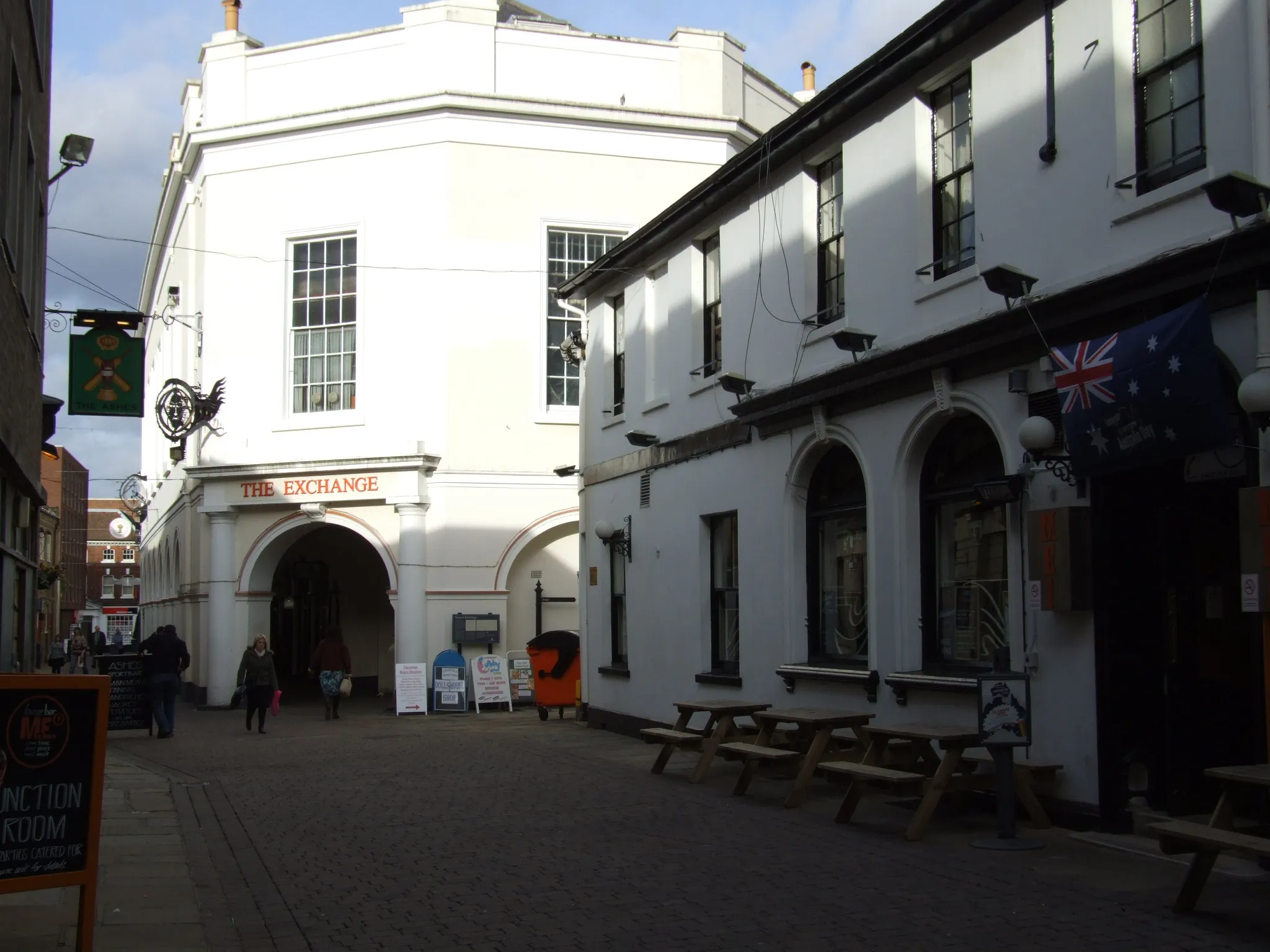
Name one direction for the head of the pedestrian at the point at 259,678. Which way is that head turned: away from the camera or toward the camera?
toward the camera

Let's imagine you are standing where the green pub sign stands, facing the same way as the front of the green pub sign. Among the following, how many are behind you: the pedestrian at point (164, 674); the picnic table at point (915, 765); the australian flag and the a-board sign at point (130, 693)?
2

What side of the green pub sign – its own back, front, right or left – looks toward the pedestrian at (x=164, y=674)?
back

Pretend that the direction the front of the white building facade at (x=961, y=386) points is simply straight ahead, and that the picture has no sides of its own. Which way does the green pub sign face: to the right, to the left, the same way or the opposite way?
to the left

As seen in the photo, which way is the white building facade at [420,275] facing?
toward the camera

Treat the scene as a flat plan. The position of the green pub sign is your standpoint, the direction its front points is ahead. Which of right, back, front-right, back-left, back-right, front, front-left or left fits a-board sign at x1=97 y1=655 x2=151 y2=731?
back

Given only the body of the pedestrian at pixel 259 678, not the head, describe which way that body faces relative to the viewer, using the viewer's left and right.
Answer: facing the viewer
